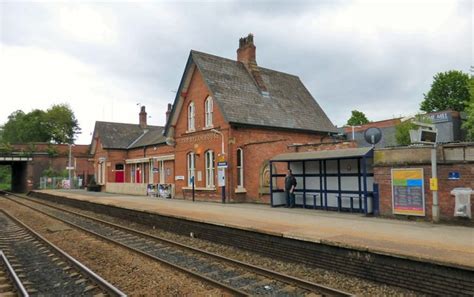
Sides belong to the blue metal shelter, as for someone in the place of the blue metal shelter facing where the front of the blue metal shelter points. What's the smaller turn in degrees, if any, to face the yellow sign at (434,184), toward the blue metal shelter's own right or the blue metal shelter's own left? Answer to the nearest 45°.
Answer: approximately 90° to the blue metal shelter's own left

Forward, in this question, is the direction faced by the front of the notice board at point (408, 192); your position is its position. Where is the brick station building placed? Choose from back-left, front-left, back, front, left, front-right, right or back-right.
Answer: right

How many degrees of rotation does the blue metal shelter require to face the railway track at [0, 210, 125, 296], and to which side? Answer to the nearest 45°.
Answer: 0° — it already faces it

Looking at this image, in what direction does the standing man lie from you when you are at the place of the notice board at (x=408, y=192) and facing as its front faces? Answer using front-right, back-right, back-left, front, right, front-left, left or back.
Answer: right

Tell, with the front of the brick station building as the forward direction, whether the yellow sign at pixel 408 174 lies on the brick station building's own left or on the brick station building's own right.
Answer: on the brick station building's own left

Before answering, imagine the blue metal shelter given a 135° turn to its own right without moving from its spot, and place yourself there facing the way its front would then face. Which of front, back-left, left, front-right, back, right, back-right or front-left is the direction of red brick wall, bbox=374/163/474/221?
back-right

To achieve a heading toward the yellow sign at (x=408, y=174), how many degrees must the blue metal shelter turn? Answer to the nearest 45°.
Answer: approximately 90° to its left

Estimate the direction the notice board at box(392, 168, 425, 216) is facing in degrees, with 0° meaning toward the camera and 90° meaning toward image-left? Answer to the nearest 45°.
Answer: approximately 45°

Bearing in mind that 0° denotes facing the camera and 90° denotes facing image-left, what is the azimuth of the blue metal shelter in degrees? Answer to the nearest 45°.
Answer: approximately 45°

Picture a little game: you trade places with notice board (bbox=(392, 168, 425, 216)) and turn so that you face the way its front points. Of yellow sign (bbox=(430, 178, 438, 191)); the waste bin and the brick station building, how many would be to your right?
1

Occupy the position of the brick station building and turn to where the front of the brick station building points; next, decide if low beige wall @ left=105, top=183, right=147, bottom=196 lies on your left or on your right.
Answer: on your right

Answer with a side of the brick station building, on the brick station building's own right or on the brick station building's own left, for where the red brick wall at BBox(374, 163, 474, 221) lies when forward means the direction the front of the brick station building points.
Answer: on the brick station building's own left
